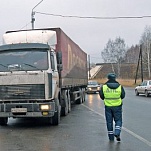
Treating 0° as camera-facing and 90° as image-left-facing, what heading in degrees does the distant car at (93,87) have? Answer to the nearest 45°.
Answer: approximately 0°

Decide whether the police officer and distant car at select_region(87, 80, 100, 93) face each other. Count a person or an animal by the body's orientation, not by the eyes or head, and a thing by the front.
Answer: yes

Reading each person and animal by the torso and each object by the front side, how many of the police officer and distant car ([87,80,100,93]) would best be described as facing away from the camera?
1

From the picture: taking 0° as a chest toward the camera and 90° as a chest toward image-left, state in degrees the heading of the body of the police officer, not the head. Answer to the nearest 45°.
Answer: approximately 180°

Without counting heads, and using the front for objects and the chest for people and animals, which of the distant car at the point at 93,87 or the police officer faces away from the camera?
the police officer

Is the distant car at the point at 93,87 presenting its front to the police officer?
yes

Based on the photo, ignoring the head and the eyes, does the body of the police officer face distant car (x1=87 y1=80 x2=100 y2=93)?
yes

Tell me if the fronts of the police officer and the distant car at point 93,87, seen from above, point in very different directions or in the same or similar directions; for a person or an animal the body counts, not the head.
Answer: very different directions
